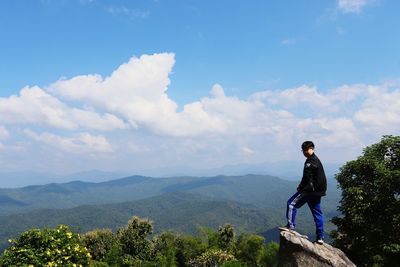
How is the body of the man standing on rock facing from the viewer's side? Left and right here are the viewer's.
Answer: facing the viewer and to the left of the viewer
